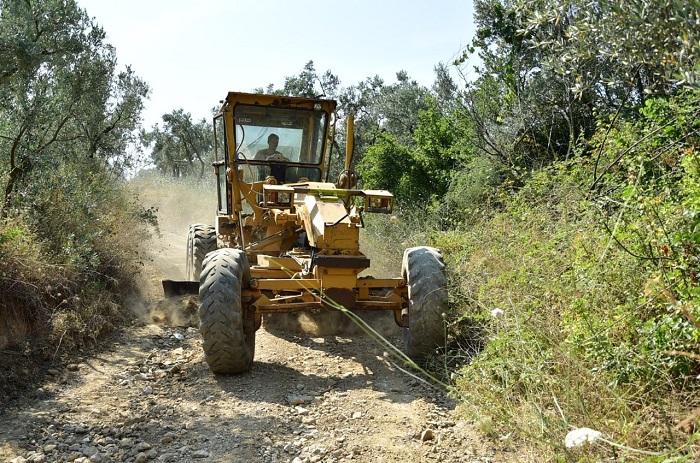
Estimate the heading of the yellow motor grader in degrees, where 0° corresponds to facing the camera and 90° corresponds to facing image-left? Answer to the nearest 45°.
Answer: approximately 0°
